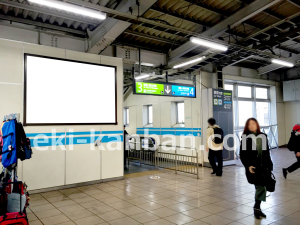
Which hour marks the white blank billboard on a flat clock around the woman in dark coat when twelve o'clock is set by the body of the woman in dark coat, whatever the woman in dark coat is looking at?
The white blank billboard is roughly at 3 o'clock from the woman in dark coat.

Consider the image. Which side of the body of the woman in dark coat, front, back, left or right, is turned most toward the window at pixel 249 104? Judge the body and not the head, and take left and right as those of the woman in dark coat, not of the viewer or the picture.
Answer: back

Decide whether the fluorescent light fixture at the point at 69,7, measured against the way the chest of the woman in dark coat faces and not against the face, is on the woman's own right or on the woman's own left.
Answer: on the woman's own right

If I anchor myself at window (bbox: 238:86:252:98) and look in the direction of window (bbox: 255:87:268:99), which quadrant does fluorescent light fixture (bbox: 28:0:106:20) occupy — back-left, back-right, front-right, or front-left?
back-right

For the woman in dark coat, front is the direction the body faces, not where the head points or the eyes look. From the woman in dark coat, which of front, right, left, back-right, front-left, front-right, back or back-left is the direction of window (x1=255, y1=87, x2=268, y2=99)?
back

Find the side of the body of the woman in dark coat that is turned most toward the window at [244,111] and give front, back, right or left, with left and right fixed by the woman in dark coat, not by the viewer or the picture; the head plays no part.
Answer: back

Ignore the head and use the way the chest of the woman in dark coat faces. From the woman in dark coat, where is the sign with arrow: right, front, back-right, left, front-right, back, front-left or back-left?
back-right

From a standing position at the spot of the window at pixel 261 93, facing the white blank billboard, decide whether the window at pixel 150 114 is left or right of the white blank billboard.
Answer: right

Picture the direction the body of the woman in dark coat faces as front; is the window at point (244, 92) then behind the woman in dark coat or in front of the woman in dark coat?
behind
